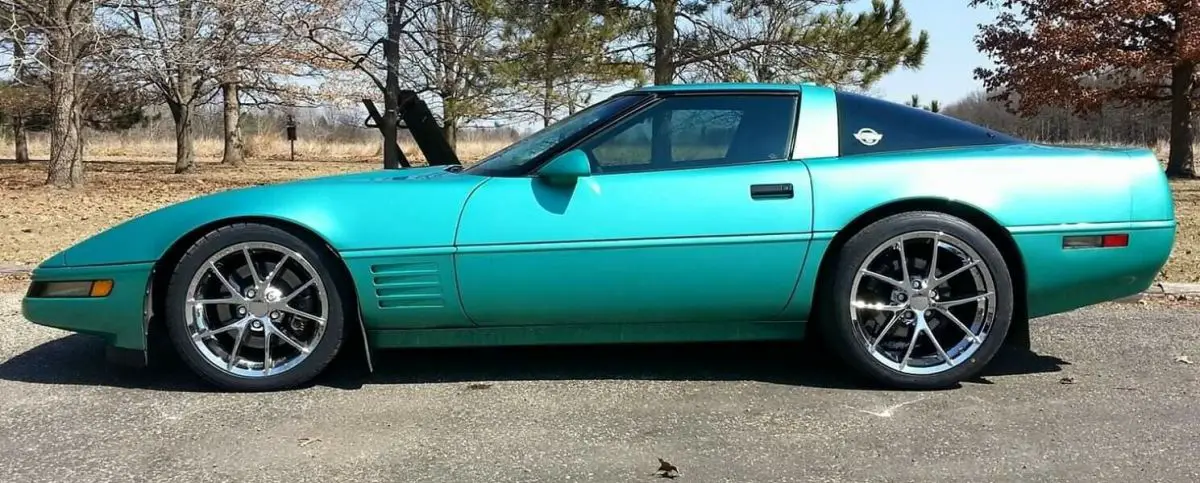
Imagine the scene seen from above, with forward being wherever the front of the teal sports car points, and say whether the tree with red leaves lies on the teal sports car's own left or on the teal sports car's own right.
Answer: on the teal sports car's own right

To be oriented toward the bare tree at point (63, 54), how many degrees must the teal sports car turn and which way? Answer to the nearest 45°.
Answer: approximately 45° to its right

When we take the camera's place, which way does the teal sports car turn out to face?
facing to the left of the viewer

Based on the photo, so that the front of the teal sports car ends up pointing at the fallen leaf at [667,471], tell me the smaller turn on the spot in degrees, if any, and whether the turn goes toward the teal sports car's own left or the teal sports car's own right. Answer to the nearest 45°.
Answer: approximately 90° to the teal sports car's own left

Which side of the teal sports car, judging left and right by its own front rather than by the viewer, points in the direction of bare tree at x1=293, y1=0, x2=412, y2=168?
right

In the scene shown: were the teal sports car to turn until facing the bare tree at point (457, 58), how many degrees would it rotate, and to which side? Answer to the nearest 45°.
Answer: approximately 90° to its right

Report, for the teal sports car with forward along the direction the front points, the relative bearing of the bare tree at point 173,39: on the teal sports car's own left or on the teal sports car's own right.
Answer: on the teal sports car's own right

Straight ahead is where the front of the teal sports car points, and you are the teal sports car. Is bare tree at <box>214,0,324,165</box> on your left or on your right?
on your right

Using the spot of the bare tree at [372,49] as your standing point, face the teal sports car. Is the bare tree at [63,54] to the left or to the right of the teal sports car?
right

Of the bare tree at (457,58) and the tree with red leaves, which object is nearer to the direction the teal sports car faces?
the bare tree

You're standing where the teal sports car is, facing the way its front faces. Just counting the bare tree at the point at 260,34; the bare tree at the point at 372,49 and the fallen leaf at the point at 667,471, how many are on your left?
1
